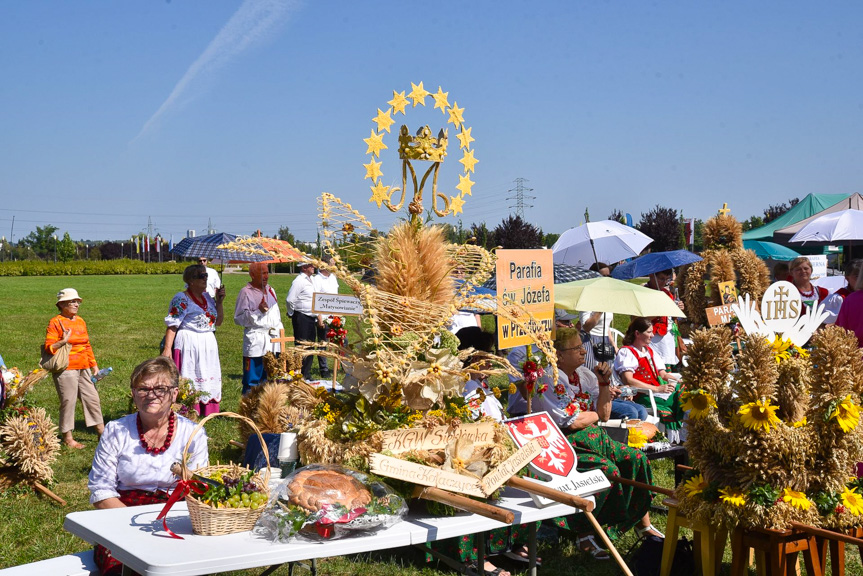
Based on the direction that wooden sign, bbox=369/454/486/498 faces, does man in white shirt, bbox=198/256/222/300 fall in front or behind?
behind

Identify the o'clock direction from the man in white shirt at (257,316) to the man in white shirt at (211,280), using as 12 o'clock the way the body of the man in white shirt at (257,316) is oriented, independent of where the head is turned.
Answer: the man in white shirt at (211,280) is roughly at 6 o'clock from the man in white shirt at (257,316).

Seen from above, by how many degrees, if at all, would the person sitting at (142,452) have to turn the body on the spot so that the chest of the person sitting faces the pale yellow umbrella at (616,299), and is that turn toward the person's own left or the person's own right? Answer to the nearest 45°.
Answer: approximately 135° to the person's own left

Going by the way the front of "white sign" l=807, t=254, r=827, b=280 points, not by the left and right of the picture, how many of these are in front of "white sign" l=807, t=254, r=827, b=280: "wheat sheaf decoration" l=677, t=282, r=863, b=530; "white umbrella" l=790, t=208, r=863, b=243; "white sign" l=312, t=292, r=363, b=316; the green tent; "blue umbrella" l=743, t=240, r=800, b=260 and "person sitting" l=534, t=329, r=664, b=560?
3

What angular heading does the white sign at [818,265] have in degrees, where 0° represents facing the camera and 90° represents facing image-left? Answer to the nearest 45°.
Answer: approximately 0°

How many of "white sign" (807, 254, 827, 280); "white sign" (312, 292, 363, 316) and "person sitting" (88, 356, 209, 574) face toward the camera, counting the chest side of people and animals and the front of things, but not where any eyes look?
3

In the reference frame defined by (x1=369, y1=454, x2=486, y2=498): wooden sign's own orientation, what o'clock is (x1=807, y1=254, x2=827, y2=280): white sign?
The white sign is roughly at 7 o'clock from the wooden sign.

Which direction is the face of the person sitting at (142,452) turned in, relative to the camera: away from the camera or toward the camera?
toward the camera

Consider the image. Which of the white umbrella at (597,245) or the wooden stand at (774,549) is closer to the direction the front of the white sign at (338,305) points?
the wooden stand

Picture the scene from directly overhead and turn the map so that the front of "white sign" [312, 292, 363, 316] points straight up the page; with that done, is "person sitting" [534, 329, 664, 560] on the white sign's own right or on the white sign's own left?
on the white sign's own left

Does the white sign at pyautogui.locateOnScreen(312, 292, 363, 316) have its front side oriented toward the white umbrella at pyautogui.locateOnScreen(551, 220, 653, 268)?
no

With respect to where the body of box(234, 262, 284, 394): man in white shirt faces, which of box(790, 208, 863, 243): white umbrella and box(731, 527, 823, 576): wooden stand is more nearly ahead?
the wooden stand

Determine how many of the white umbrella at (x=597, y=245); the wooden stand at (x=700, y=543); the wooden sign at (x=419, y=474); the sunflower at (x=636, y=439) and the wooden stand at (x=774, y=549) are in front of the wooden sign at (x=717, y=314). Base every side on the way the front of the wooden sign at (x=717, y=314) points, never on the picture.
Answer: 4

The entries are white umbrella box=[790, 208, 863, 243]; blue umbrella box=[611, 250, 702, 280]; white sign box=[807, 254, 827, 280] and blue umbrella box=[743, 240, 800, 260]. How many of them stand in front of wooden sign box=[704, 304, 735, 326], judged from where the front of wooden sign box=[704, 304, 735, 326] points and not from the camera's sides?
0

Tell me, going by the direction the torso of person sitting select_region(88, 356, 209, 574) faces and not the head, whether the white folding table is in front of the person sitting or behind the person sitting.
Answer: in front

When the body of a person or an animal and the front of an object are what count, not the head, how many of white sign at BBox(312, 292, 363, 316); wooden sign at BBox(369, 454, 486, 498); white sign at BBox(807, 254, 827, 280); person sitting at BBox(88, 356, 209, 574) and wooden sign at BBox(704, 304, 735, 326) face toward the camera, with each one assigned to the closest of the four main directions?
5

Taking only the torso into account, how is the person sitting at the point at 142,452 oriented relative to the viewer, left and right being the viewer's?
facing the viewer

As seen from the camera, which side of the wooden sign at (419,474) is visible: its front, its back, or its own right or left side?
front

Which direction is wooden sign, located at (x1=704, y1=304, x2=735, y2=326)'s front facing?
toward the camera
